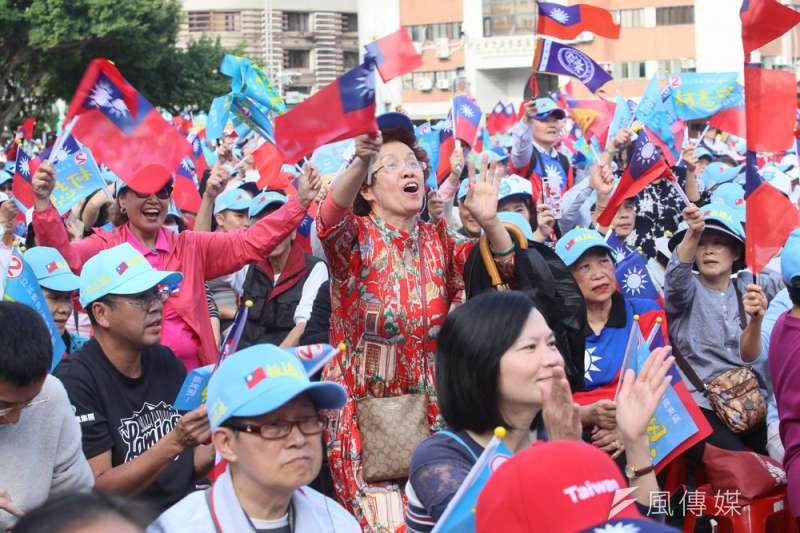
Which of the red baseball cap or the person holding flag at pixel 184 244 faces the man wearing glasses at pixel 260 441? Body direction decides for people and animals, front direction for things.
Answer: the person holding flag

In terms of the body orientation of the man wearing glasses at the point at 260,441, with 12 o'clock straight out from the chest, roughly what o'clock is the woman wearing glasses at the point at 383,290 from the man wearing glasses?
The woman wearing glasses is roughly at 8 o'clock from the man wearing glasses.

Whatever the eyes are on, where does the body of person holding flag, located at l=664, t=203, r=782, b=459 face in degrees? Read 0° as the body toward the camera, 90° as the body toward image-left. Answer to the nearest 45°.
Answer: approximately 0°

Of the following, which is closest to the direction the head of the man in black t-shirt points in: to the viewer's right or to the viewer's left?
to the viewer's right

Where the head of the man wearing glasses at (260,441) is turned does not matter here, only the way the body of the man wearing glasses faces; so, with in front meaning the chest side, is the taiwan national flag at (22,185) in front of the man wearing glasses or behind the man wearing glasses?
behind

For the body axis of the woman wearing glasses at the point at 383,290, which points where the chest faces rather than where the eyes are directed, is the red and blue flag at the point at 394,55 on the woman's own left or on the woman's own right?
on the woman's own left

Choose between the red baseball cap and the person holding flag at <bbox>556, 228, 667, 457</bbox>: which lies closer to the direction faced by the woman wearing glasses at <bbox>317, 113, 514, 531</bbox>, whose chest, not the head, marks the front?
the red baseball cap
